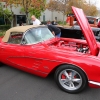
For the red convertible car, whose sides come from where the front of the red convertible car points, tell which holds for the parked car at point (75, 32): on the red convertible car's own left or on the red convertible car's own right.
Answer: on the red convertible car's own left

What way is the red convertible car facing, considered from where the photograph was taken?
facing the viewer and to the right of the viewer

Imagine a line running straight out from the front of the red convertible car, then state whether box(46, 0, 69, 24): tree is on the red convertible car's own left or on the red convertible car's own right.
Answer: on the red convertible car's own left
